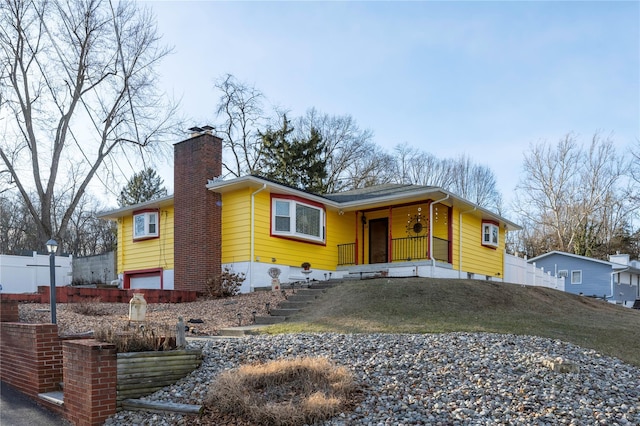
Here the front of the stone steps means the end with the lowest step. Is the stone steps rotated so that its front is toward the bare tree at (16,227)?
no

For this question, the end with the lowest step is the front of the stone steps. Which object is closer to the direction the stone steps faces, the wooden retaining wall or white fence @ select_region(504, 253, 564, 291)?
the wooden retaining wall

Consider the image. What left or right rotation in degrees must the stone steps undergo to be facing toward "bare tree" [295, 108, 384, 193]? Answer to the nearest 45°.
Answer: approximately 135° to its right

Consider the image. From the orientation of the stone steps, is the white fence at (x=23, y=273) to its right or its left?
on its right

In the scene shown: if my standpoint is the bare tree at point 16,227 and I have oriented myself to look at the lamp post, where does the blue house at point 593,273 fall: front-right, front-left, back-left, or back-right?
front-left

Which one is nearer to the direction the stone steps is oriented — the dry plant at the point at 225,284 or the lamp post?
the lamp post

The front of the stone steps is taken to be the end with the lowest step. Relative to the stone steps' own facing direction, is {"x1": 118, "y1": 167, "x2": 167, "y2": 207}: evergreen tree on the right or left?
on its right

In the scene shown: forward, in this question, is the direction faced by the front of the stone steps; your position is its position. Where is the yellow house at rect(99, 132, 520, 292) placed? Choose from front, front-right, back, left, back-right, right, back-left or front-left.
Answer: back-right

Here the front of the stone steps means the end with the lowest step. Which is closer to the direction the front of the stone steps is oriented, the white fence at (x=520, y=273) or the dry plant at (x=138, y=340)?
the dry plant

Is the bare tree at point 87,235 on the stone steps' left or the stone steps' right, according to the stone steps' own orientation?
on its right
